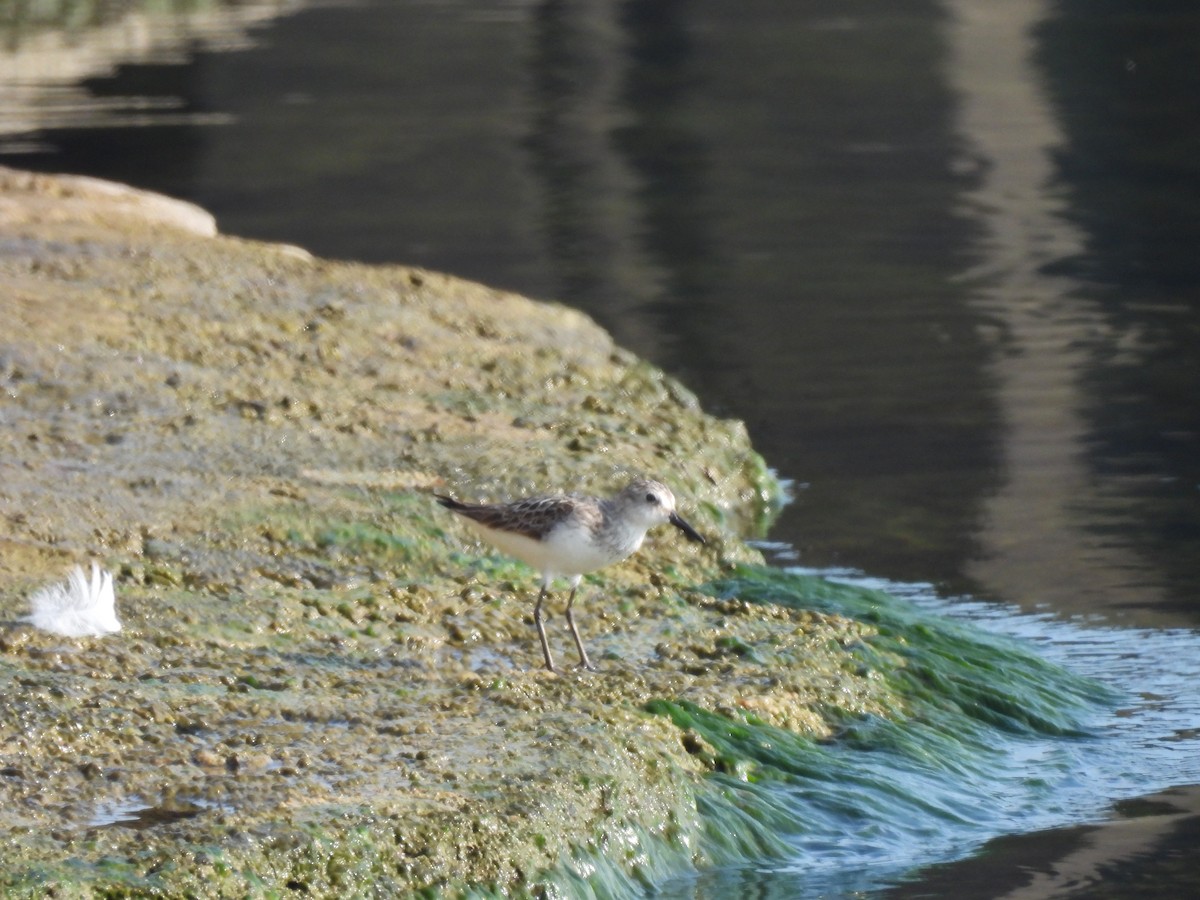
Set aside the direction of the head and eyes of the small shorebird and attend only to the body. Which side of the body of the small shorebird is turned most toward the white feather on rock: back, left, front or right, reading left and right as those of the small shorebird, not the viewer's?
back

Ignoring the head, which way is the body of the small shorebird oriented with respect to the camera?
to the viewer's right
